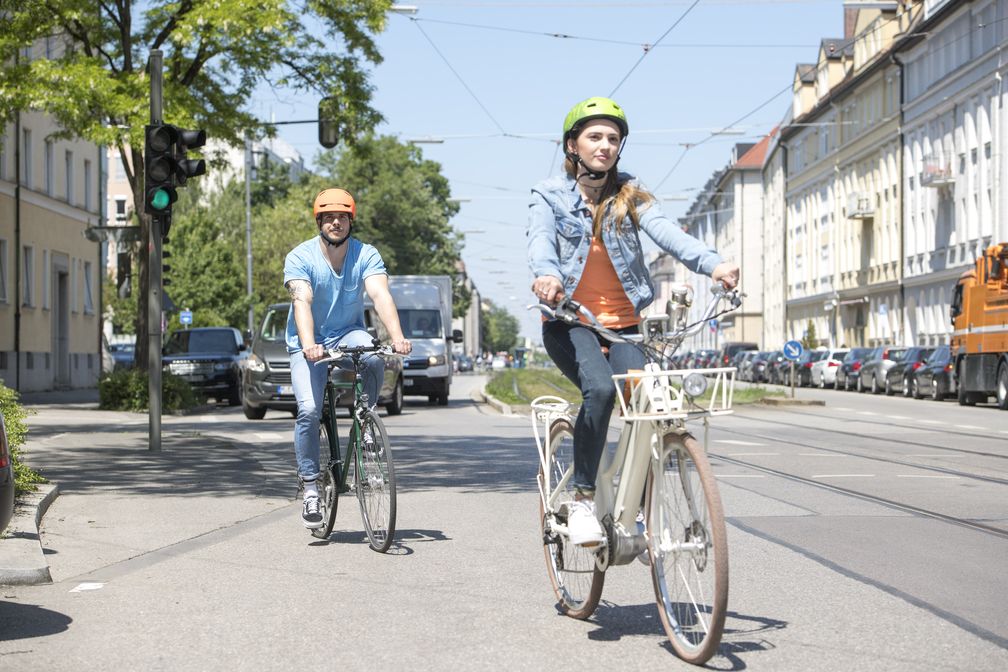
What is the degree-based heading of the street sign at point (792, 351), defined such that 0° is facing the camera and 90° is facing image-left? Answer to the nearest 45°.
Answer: approximately 0°

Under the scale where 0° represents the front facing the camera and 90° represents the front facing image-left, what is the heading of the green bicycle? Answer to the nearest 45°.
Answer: approximately 315°

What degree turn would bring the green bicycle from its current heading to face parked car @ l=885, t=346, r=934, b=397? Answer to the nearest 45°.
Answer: approximately 90° to its left

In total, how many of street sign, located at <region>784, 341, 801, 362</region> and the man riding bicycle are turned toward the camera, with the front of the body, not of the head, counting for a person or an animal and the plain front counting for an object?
2

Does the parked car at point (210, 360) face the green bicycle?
yes

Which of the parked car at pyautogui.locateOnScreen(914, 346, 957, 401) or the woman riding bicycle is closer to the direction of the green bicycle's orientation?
the woman riding bicycle

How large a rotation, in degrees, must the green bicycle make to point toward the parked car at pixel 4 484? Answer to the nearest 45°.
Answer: approximately 90° to its right

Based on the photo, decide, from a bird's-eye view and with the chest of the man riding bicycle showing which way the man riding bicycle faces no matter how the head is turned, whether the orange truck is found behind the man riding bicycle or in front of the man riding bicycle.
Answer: behind

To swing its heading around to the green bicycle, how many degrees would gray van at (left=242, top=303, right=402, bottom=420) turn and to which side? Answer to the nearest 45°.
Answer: approximately 45° to its left
